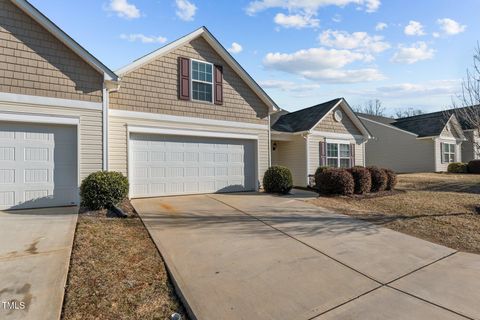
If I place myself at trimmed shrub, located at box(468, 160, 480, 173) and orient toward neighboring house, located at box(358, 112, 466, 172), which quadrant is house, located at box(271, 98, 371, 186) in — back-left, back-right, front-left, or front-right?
front-left

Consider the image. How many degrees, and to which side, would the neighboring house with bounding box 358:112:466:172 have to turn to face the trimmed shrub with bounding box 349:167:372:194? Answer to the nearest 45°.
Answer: approximately 45° to its right

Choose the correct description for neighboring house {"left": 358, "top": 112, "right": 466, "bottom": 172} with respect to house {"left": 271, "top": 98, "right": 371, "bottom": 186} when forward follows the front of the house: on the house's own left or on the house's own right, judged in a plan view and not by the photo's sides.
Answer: on the house's own left

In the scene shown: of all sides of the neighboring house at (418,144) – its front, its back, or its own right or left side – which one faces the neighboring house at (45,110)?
right

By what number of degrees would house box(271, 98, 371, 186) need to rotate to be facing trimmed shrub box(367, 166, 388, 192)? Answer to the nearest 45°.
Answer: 0° — it already faces it

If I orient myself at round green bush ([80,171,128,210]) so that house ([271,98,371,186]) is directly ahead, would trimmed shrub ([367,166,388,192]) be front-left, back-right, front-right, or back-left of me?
front-right

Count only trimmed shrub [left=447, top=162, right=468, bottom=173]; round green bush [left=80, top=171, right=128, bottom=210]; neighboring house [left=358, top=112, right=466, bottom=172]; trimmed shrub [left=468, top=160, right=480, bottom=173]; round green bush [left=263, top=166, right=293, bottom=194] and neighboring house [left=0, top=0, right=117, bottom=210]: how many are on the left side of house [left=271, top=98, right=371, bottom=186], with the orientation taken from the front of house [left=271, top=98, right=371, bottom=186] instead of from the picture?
3

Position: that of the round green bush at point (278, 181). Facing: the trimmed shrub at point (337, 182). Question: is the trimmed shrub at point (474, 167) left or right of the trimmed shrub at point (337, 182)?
left

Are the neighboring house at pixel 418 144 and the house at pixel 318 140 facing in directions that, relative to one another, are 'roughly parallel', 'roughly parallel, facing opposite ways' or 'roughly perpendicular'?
roughly parallel

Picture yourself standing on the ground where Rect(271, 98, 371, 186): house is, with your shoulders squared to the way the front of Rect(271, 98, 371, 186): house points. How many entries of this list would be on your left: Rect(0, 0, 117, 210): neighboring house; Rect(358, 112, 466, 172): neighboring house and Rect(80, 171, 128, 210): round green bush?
1

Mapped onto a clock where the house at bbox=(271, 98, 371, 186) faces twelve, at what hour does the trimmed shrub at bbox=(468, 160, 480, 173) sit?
The trimmed shrub is roughly at 9 o'clock from the house.

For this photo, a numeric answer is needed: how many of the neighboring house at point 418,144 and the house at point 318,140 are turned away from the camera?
0

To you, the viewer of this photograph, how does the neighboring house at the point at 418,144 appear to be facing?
facing the viewer and to the right of the viewer

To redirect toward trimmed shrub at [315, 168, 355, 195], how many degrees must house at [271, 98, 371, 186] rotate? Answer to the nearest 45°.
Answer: approximately 45° to its right

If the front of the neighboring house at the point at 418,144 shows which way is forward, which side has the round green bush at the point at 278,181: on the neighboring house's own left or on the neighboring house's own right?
on the neighboring house's own right

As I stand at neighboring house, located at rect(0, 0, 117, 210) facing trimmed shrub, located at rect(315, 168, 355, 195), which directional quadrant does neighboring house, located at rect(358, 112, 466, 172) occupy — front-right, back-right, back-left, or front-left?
front-left
